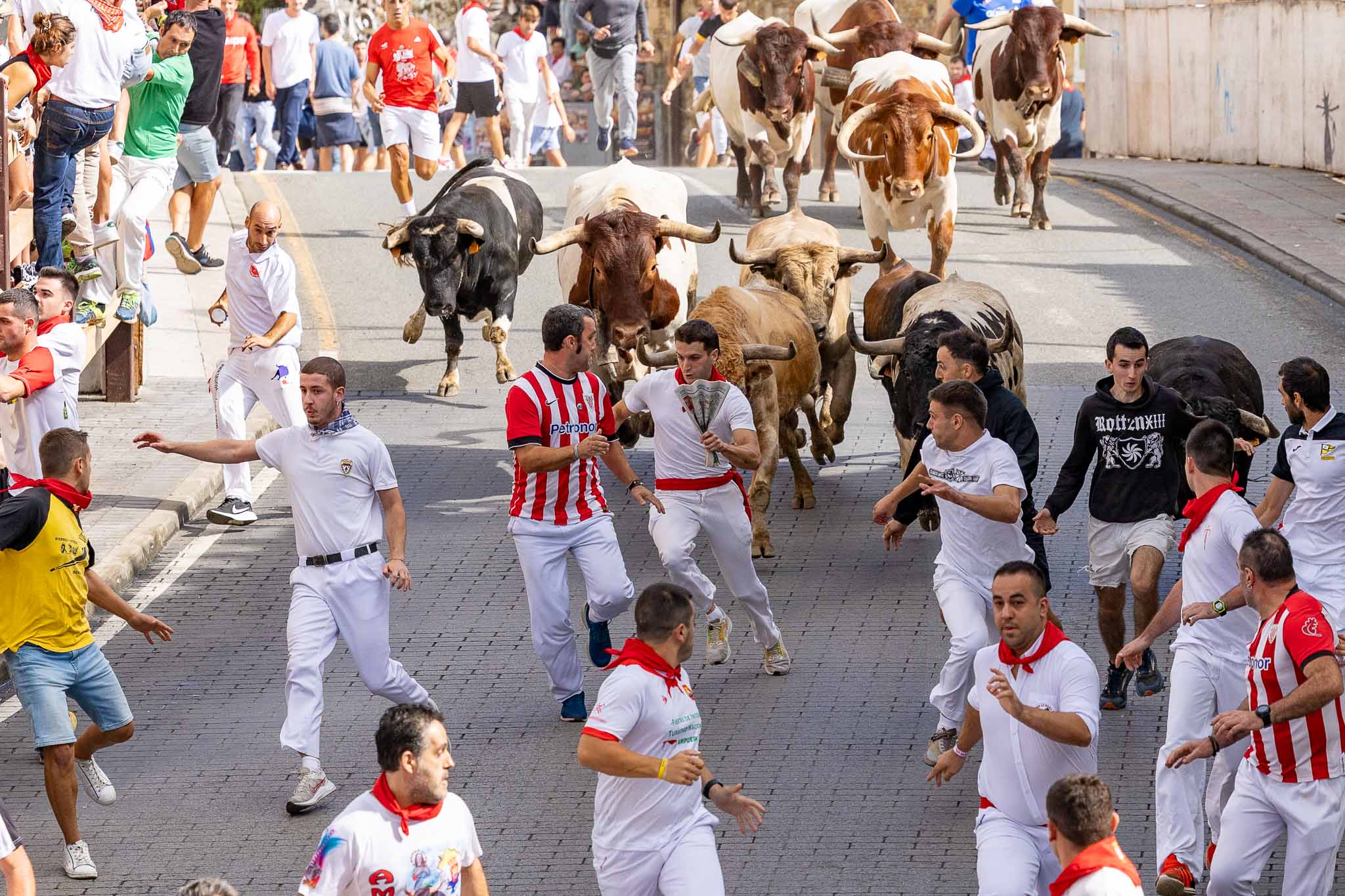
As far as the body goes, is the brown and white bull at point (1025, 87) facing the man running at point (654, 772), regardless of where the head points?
yes

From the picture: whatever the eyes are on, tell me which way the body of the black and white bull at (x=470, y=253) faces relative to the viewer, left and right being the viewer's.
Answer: facing the viewer and to the left of the viewer

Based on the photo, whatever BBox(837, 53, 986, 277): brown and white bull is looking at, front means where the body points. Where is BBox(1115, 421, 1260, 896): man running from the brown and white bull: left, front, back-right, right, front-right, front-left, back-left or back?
front

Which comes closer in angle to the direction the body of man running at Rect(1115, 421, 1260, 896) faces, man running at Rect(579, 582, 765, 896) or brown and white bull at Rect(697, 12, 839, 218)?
the man running

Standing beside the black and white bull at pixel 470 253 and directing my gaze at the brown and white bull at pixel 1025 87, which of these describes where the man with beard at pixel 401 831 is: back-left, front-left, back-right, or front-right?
back-right

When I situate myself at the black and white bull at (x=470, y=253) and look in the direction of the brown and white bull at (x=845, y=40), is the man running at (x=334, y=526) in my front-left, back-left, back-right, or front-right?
back-right

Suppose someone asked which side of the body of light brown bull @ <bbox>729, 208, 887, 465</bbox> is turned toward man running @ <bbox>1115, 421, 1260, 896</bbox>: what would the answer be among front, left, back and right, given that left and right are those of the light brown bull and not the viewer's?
front

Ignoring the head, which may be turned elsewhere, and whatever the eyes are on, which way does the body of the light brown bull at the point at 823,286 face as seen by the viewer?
toward the camera

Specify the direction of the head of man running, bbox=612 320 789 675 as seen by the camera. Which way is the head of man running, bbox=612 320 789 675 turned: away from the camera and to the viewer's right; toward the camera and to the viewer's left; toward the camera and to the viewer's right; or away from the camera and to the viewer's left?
toward the camera and to the viewer's left

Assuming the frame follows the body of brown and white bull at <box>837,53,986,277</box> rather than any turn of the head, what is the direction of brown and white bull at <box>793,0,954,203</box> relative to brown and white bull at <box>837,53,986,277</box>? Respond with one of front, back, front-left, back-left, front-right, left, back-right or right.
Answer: back

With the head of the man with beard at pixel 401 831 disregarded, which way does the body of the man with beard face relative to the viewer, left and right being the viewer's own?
facing the viewer and to the right of the viewer

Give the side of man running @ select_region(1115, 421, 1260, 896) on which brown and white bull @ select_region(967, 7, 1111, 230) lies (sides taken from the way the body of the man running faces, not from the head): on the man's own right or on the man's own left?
on the man's own right

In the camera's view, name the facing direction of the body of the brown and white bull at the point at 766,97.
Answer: toward the camera
